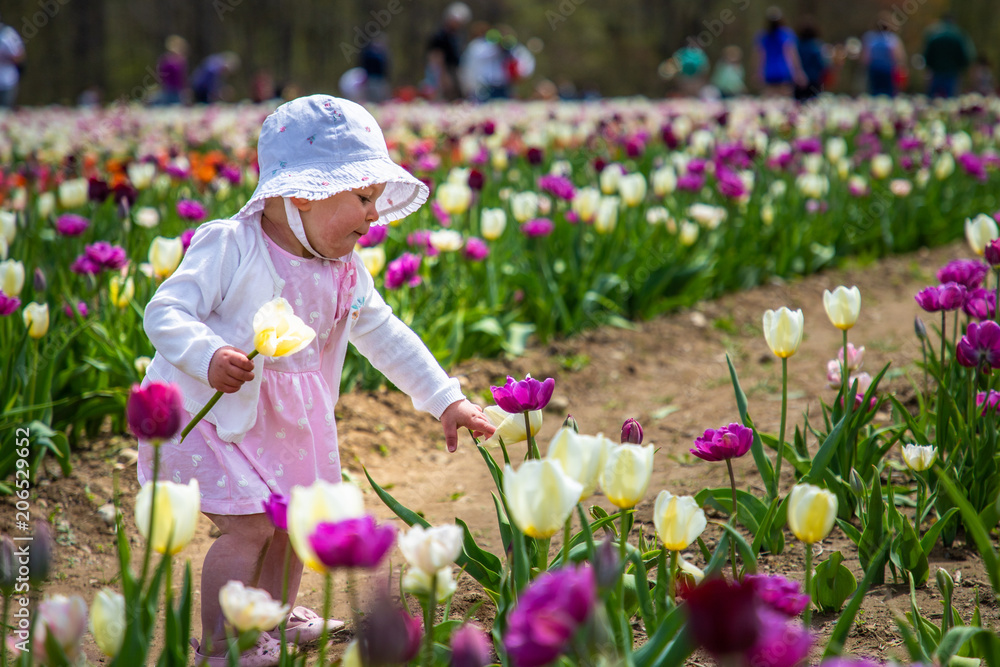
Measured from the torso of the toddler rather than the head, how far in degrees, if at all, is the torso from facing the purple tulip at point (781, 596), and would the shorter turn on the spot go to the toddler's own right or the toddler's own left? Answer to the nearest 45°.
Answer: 0° — they already face it

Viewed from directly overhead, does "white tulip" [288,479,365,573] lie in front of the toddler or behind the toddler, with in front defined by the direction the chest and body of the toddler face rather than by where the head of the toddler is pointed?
in front

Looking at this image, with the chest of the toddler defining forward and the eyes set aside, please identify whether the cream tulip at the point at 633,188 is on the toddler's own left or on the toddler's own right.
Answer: on the toddler's own left

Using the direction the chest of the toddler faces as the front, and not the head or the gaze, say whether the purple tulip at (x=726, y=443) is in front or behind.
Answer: in front

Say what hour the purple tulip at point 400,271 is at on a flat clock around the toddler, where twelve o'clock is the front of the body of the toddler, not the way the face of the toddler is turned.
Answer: The purple tulip is roughly at 8 o'clock from the toddler.

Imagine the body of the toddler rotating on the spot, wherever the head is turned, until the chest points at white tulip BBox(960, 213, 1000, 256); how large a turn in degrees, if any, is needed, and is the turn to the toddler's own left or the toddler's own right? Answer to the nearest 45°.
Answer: approximately 45° to the toddler's own left

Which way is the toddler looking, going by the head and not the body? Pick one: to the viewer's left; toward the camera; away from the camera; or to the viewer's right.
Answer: to the viewer's right

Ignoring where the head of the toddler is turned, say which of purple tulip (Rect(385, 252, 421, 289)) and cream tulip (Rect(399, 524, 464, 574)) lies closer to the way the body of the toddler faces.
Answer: the cream tulip

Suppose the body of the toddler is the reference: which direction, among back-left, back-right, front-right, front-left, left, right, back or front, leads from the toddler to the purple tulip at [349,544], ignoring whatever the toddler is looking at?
front-right

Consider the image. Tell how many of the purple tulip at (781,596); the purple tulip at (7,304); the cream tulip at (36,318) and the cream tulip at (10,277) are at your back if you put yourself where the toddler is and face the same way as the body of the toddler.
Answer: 3
